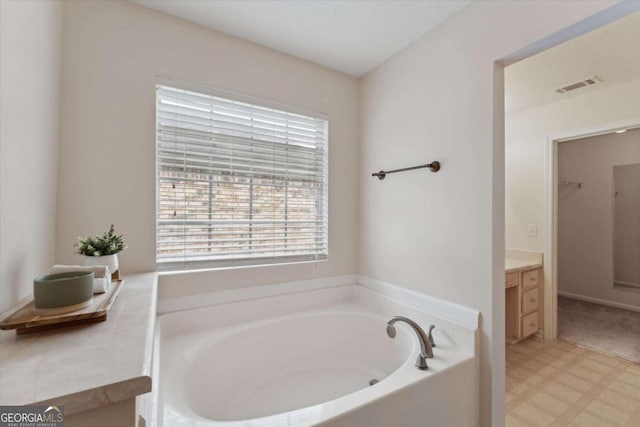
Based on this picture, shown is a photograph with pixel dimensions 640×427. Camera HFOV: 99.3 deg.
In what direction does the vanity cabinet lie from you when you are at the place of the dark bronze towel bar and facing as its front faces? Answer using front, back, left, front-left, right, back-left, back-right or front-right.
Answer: back

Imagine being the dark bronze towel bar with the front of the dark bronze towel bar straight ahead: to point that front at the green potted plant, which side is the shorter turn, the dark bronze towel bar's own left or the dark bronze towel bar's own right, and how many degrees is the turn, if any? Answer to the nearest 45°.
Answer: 0° — it already faces it

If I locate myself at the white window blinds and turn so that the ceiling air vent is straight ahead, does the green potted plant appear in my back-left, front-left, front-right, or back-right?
back-right

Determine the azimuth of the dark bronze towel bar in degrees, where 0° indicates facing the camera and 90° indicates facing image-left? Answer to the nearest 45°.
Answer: approximately 45°

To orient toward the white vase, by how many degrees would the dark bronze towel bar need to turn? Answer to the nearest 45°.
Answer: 0° — it already faces it
